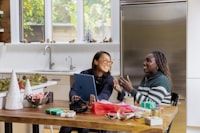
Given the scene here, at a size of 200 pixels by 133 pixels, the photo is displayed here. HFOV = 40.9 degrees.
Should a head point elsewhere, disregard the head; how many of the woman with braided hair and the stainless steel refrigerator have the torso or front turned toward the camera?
1

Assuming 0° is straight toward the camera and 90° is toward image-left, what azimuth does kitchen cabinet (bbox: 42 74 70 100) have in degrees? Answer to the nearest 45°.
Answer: approximately 0°

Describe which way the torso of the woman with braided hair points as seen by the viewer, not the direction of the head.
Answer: to the viewer's left

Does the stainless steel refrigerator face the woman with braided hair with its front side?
yes

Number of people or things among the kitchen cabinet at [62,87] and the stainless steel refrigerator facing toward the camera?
2

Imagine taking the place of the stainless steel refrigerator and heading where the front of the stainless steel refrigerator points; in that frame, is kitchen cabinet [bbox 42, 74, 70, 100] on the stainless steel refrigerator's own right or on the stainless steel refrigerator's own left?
on the stainless steel refrigerator's own right

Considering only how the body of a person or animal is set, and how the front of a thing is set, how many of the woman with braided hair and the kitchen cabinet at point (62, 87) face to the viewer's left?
1

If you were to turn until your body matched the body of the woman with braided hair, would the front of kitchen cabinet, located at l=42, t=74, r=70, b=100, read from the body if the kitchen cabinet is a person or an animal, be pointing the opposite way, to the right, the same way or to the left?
to the left

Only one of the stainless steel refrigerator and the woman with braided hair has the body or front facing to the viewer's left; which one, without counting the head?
the woman with braided hair
